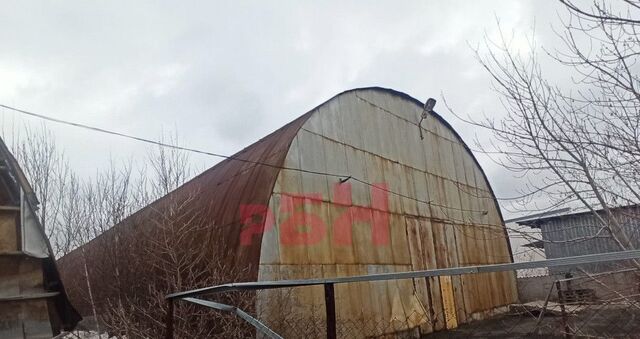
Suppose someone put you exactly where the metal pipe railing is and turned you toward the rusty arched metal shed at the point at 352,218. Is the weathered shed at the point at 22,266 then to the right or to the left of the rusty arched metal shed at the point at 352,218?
left

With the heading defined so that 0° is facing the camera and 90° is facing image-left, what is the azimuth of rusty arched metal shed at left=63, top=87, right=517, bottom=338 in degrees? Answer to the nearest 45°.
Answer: approximately 315°

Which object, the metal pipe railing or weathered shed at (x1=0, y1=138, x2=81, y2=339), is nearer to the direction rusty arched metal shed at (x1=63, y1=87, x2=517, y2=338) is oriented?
the metal pipe railing

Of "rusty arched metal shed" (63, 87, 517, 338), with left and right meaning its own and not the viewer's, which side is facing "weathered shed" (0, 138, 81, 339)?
right
